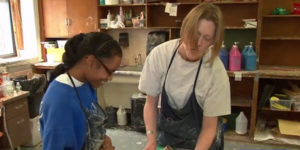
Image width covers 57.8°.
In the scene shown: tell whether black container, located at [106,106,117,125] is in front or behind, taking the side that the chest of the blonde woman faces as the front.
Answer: behind

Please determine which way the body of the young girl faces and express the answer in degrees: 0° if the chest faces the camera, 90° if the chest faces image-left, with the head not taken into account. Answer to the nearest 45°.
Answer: approximately 270°

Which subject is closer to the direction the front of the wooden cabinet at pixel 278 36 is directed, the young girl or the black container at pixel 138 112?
the young girl

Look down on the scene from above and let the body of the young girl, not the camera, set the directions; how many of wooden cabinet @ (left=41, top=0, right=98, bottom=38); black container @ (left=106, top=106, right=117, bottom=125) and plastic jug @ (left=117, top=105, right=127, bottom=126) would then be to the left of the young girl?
3

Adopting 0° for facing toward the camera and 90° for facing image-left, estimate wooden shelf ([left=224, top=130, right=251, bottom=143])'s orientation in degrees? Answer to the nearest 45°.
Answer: approximately 0°

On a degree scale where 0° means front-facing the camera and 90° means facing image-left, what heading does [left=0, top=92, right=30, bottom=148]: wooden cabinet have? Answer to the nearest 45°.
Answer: approximately 315°

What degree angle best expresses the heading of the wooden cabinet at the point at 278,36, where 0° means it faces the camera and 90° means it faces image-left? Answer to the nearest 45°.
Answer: approximately 0°

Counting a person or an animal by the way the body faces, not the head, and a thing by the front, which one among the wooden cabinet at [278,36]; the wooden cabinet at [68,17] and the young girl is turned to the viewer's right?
the young girl
